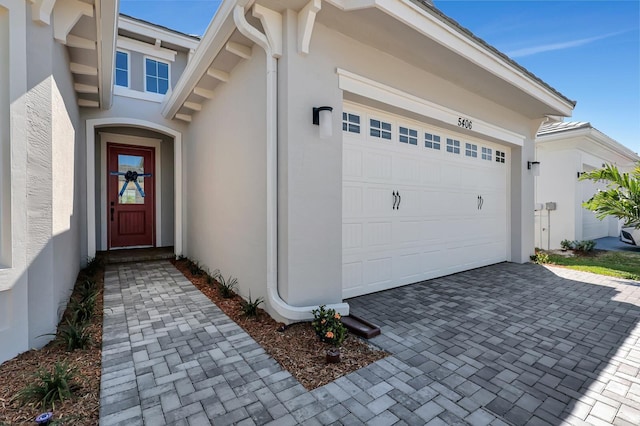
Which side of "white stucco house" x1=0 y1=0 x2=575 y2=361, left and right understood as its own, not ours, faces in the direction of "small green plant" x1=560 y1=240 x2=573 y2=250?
left

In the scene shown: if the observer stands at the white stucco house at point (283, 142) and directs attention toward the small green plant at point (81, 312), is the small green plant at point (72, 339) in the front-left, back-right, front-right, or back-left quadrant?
front-left

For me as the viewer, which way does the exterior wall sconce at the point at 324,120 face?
facing the viewer and to the right of the viewer

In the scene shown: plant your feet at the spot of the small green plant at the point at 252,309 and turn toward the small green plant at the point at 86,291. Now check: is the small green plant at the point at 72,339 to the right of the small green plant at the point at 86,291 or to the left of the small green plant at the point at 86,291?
left

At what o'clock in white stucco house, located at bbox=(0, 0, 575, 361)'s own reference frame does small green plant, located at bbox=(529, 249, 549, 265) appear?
The small green plant is roughly at 10 o'clock from the white stucco house.

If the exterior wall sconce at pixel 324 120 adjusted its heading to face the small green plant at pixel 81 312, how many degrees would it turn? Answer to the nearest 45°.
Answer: approximately 135° to its right

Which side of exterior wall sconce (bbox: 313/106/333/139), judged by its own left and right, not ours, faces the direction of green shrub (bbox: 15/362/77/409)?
right

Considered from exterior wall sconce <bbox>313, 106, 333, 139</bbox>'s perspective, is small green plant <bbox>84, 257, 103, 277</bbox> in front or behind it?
behind

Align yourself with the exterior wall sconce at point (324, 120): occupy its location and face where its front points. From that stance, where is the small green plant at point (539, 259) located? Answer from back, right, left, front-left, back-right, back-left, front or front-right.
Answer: left

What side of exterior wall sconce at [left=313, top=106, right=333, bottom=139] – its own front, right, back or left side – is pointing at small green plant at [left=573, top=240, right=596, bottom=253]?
left

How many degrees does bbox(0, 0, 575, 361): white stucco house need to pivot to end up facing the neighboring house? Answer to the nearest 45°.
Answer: approximately 90° to its left

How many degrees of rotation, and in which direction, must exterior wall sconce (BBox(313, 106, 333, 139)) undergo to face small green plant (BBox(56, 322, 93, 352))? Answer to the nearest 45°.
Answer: approximately 135° to its right

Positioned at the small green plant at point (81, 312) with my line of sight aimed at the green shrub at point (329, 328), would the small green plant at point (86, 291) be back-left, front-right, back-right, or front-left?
back-left
